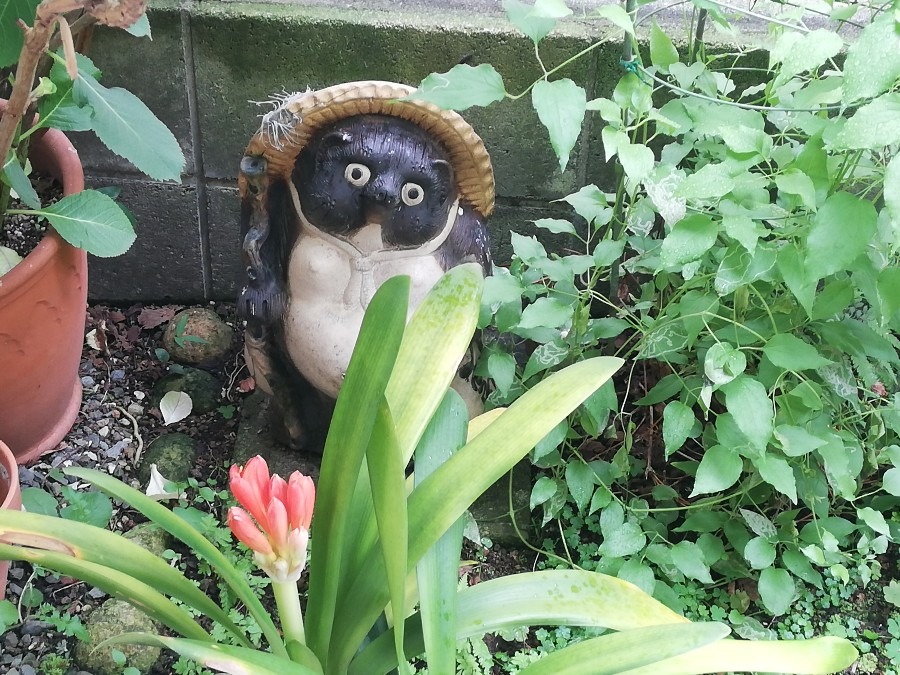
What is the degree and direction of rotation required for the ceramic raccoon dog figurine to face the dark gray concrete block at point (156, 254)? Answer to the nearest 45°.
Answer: approximately 135° to its right

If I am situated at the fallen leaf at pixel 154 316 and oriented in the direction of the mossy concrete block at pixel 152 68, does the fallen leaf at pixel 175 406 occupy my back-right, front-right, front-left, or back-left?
back-right

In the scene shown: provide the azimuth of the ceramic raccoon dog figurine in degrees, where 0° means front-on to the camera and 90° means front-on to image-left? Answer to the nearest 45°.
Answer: approximately 0°

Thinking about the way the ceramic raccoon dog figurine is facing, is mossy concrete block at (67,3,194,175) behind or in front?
behind
